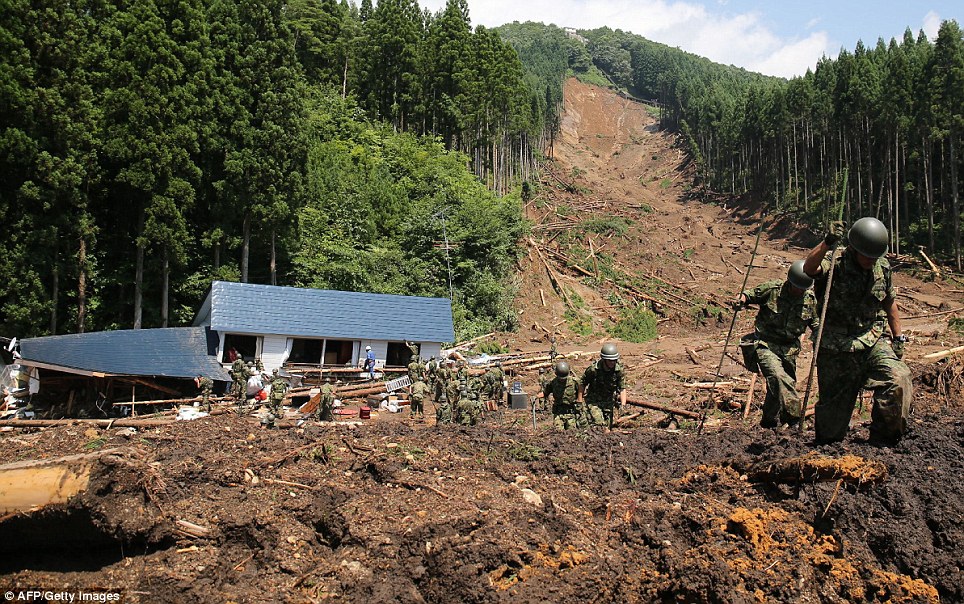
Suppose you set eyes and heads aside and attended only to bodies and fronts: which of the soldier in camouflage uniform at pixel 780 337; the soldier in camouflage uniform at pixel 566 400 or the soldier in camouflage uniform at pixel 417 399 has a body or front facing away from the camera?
the soldier in camouflage uniform at pixel 417 399

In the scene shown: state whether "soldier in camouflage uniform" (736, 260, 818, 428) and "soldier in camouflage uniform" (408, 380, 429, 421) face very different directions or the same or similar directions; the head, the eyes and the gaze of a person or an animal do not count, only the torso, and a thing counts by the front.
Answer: very different directions

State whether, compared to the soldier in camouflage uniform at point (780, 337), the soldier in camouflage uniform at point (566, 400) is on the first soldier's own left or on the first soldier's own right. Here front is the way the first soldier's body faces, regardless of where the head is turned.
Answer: on the first soldier's own right

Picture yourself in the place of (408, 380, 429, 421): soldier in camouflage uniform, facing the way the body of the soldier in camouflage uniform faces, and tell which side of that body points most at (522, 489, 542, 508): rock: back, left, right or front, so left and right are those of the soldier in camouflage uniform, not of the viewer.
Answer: back

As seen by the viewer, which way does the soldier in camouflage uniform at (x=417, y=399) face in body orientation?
away from the camera

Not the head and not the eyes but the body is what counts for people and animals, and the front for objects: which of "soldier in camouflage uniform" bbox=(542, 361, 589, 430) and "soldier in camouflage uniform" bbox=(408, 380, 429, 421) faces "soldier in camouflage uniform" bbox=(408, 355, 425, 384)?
"soldier in camouflage uniform" bbox=(408, 380, 429, 421)

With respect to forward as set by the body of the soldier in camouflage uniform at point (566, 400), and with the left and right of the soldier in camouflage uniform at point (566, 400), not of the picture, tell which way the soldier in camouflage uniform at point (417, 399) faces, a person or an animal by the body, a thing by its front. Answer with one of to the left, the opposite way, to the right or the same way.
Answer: the opposite way

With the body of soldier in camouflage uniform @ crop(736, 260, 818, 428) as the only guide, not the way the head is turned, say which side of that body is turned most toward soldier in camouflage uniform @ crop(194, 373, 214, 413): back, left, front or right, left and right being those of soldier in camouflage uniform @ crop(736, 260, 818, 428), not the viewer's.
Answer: back
